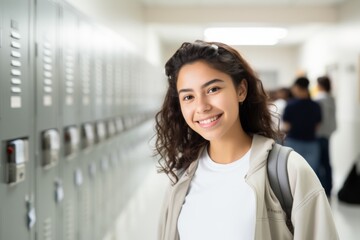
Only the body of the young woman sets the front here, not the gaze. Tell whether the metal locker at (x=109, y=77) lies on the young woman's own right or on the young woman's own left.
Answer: on the young woman's own right

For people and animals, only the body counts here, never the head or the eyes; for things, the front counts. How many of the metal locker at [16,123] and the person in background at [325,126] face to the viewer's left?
1

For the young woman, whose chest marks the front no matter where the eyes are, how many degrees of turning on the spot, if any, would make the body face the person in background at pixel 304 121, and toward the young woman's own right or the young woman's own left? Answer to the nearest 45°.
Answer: approximately 135° to the young woman's own right

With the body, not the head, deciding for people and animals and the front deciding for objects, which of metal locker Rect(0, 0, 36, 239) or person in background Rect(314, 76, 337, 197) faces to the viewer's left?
the person in background

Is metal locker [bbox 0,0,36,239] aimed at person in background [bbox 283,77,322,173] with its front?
no

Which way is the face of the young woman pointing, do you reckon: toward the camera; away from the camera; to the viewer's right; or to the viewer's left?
toward the camera

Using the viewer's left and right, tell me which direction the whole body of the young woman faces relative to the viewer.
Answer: facing the viewer and to the left of the viewer

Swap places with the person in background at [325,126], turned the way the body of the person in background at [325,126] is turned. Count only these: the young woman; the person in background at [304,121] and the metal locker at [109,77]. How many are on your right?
0

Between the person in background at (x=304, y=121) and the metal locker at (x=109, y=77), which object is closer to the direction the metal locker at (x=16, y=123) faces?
the person in background

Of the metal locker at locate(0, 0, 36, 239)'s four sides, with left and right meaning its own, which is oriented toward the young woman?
front

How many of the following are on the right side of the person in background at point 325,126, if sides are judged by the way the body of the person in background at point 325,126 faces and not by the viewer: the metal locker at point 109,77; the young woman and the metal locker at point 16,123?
0

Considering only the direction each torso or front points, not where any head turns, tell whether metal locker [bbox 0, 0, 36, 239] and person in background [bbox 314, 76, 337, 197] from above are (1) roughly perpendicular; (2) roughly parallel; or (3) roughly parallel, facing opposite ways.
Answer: roughly parallel, facing opposite ways

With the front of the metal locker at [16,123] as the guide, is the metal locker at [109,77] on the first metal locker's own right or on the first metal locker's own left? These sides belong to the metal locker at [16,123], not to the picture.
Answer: on the first metal locker's own left

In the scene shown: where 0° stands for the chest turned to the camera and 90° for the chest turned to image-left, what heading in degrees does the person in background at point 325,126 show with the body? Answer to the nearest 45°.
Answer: approximately 90°

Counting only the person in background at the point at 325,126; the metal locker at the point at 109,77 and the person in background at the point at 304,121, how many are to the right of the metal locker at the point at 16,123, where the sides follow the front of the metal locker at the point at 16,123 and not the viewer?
0

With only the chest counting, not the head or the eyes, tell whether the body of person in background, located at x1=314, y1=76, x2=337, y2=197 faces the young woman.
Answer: no

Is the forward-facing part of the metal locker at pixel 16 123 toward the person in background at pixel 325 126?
no
